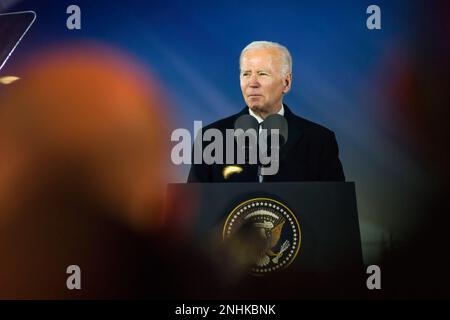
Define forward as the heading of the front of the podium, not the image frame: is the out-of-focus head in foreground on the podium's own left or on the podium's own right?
on the podium's own right

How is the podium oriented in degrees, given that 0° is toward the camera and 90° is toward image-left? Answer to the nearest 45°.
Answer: approximately 0°
